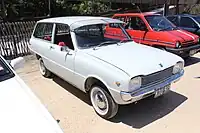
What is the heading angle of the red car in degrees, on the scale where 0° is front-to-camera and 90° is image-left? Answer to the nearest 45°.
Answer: approximately 315°

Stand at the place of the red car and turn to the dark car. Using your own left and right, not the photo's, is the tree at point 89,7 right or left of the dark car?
left

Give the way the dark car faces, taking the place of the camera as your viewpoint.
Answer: facing the viewer and to the right of the viewer

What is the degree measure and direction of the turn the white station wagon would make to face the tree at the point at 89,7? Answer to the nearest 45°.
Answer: approximately 135° to its left

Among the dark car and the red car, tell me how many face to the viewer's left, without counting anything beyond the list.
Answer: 0

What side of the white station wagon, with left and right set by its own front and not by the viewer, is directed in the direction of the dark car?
left

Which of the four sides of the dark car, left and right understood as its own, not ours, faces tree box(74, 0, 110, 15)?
back
